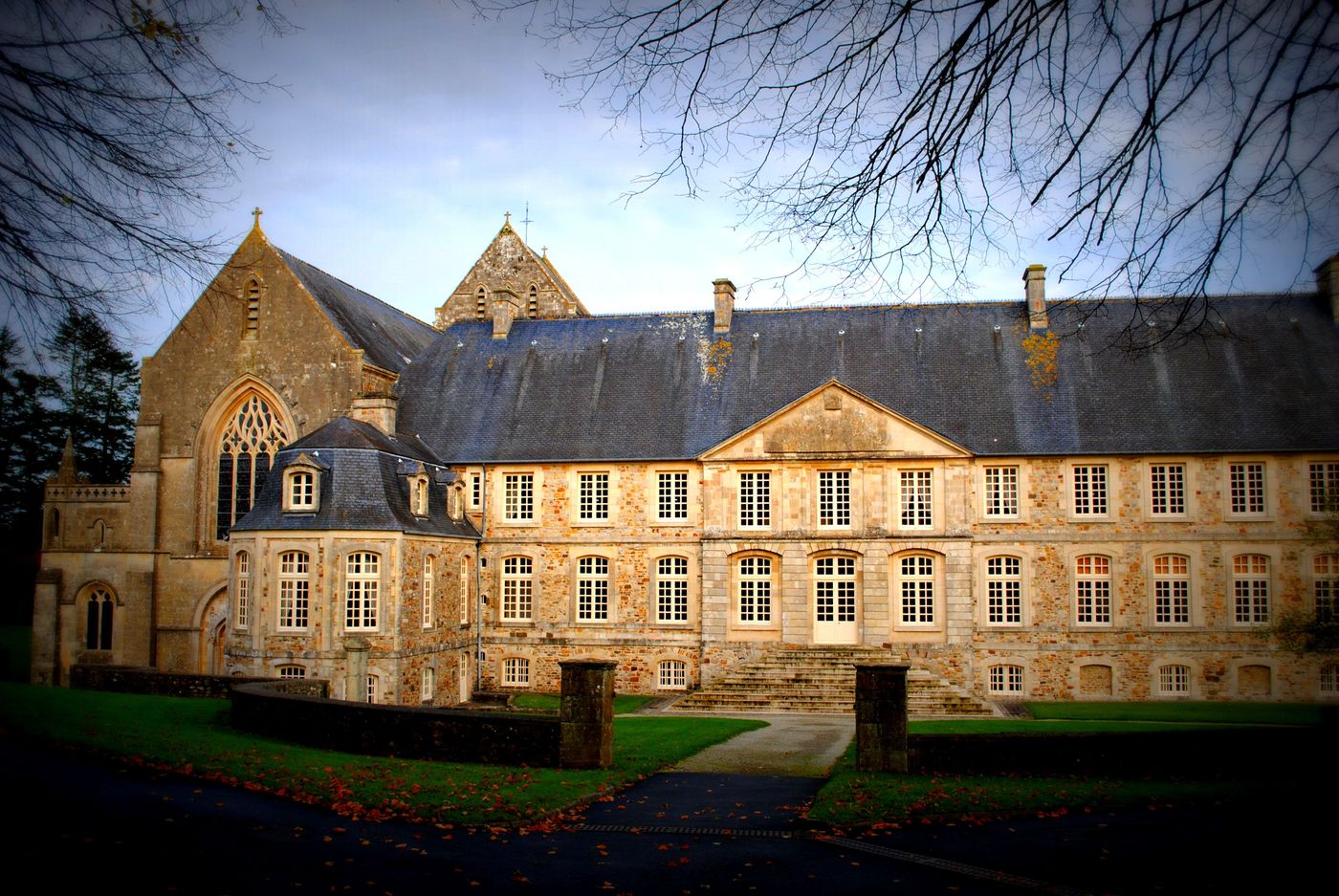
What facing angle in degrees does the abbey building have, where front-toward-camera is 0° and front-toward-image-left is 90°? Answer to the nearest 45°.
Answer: approximately 0°
